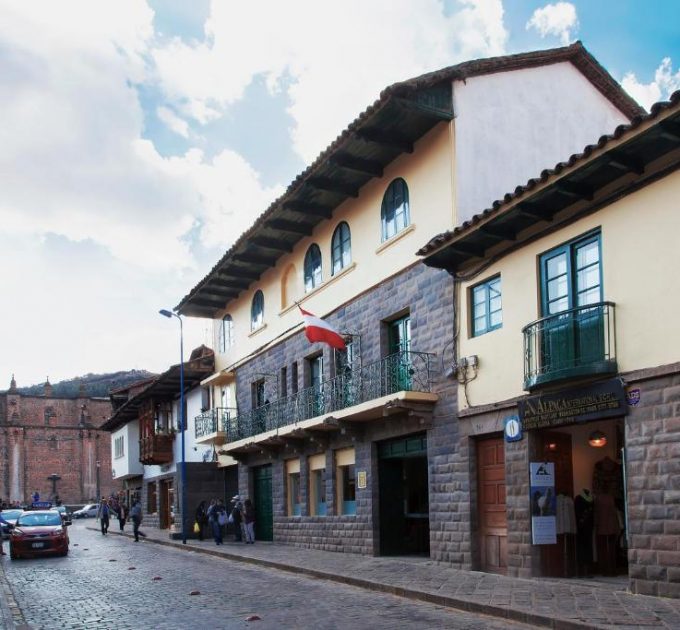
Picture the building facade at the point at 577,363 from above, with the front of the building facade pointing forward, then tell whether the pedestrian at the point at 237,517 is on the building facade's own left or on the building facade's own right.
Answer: on the building facade's own right

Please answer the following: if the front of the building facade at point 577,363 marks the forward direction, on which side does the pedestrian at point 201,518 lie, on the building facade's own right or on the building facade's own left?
on the building facade's own right

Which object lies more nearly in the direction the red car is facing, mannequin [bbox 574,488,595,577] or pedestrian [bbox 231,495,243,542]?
the mannequin

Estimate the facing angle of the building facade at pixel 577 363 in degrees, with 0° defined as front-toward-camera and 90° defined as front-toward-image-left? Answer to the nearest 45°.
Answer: approximately 45°

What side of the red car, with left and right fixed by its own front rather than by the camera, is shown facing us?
front

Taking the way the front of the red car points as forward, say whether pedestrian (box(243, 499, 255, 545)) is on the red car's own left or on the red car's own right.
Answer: on the red car's own left

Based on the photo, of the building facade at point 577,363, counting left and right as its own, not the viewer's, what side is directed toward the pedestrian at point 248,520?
right

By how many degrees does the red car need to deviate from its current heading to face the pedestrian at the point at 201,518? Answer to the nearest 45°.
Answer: approximately 135° to its left

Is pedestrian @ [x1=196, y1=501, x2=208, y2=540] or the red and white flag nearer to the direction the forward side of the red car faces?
the red and white flag

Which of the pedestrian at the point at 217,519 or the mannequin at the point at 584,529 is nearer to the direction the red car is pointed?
the mannequin

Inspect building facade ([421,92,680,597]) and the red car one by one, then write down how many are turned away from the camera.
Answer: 0
